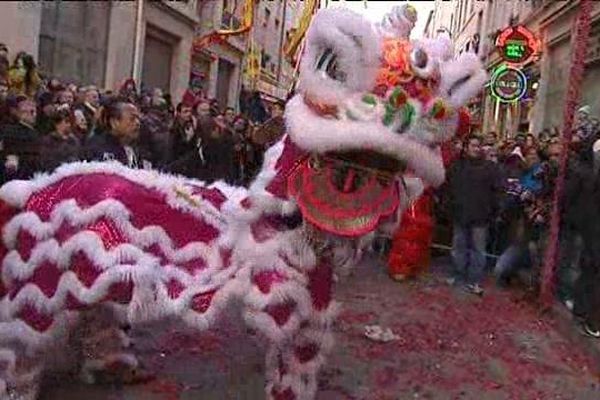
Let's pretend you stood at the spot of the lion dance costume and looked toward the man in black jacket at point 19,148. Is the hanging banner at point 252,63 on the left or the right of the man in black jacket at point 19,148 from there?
right

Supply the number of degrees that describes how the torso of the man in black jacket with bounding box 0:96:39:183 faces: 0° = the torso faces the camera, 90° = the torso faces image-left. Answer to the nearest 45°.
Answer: approximately 315°

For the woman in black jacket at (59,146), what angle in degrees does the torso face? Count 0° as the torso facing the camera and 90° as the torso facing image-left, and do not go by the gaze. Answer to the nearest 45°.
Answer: approximately 315°

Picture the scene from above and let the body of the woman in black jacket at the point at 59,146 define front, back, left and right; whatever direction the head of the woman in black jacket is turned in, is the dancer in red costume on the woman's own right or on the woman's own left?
on the woman's own left

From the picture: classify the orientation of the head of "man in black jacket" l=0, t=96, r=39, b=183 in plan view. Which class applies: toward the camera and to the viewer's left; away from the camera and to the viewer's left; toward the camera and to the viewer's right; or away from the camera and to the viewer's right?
toward the camera and to the viewer's right
